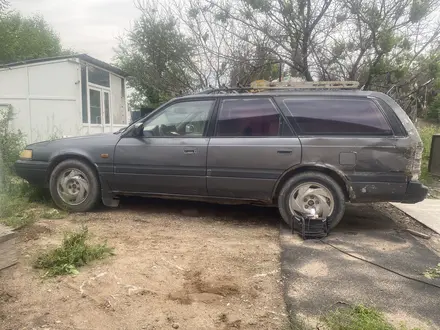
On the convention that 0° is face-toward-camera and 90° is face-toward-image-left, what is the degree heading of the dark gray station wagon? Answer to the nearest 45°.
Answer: approximately 90°

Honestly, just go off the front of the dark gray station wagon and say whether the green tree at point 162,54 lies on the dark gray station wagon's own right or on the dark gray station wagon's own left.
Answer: on the dark gray station wagon's own right

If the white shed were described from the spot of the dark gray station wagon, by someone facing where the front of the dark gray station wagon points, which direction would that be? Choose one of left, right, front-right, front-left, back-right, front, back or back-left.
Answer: front-right

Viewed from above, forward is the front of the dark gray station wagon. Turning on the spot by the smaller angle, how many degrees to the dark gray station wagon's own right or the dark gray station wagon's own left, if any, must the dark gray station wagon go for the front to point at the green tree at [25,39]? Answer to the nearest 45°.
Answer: approximately 45° to the dark gray station wagon's own right
